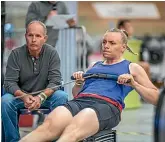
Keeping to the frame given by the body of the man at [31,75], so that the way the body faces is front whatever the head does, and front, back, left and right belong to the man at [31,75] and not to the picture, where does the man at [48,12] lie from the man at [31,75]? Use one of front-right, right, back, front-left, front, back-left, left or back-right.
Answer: back

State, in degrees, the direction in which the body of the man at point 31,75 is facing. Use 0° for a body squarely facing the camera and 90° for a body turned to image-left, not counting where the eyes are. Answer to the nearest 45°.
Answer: approximately 0°
